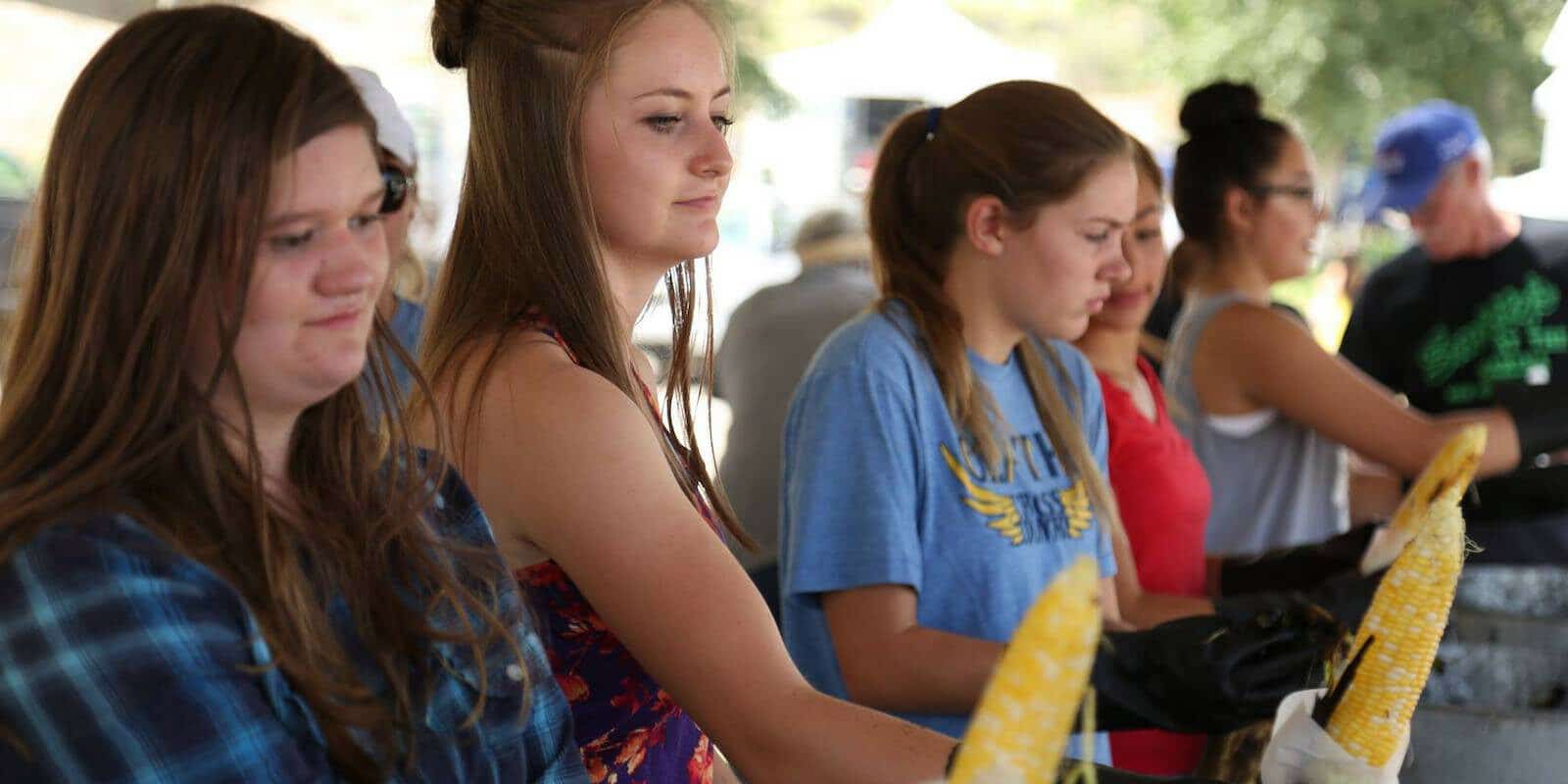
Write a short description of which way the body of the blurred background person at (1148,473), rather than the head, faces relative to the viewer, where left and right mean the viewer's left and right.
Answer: facing the viewer and to the right of the viewer

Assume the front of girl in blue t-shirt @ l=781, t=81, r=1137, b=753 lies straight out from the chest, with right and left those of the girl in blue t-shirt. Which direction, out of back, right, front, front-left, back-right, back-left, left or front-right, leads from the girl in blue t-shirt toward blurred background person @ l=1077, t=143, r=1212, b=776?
left

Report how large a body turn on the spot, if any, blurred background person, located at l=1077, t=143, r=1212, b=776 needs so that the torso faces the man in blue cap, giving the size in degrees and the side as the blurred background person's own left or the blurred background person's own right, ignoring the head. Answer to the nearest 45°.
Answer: approximately 90° to the blurred background person's own left

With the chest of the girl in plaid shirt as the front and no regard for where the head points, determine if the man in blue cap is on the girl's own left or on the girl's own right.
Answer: on the girl's own left

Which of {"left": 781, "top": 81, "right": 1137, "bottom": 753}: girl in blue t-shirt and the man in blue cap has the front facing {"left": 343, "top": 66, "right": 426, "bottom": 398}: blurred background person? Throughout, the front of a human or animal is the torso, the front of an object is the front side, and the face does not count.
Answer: the man in blue cap

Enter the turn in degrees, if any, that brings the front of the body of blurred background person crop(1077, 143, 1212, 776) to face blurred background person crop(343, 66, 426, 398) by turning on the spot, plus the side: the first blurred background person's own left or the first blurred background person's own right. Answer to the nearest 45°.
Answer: approximately 135° to the first blurred background person's own right

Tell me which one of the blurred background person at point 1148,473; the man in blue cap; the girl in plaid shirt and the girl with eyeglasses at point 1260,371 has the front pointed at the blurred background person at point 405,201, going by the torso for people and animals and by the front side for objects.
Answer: the man in blue cap

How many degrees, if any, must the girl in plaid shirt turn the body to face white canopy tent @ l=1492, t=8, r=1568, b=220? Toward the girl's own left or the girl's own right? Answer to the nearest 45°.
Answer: approximately 90° to the girl's own left

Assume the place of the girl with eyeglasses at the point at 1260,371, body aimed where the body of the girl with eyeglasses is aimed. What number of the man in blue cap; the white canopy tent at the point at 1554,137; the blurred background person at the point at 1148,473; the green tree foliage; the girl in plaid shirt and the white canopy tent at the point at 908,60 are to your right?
2

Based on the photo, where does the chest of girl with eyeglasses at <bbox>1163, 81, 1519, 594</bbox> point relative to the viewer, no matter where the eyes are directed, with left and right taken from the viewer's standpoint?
facing to the right of the viewer

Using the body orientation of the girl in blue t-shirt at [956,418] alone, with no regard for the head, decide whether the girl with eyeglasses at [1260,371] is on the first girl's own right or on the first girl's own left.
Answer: on the first girl's own left

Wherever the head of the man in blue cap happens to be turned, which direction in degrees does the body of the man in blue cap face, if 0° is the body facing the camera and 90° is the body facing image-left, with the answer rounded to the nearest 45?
approximately 45°

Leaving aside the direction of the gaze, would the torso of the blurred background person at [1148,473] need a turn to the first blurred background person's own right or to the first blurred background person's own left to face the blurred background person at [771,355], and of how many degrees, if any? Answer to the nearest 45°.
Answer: approximately 180°

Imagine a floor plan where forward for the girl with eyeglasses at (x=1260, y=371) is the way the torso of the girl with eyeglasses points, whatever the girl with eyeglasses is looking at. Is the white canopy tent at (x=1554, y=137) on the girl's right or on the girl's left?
on the girl's left

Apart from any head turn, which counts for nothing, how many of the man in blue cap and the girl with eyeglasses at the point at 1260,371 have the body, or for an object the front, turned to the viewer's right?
1

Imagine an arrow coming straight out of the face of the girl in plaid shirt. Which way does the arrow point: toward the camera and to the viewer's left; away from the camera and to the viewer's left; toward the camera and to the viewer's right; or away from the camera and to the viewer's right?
toward the camera and to the viewer's right

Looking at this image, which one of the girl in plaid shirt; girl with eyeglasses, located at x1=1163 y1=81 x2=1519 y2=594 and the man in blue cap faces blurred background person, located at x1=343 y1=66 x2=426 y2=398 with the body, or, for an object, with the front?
the man in blue cap
